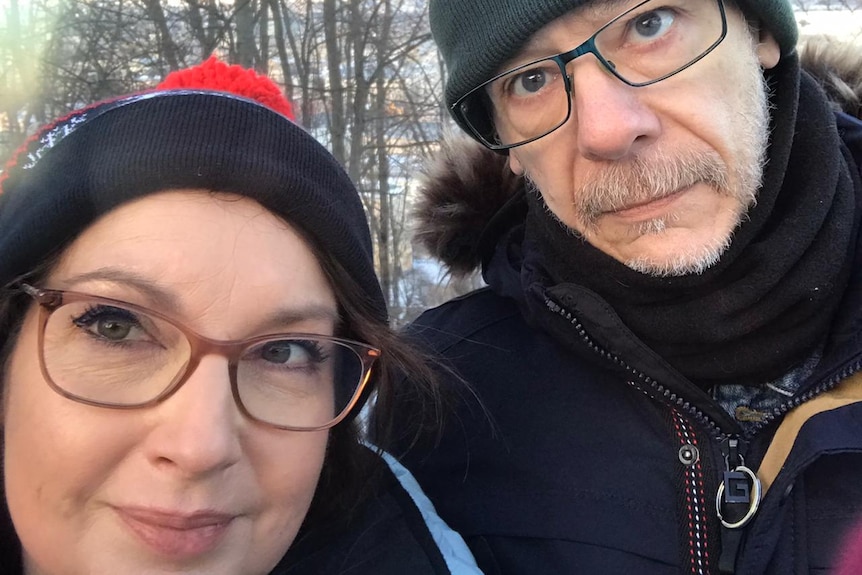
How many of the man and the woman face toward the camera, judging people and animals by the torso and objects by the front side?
2

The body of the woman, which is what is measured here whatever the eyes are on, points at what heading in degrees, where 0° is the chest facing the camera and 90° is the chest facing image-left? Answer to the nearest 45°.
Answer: approximately 0°

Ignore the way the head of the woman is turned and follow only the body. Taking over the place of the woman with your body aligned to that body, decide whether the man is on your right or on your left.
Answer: on your left

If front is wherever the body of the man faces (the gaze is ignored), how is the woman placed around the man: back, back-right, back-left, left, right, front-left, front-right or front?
front-right

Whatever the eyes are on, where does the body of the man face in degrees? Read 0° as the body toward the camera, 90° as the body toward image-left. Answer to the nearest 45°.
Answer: approximately 0°
